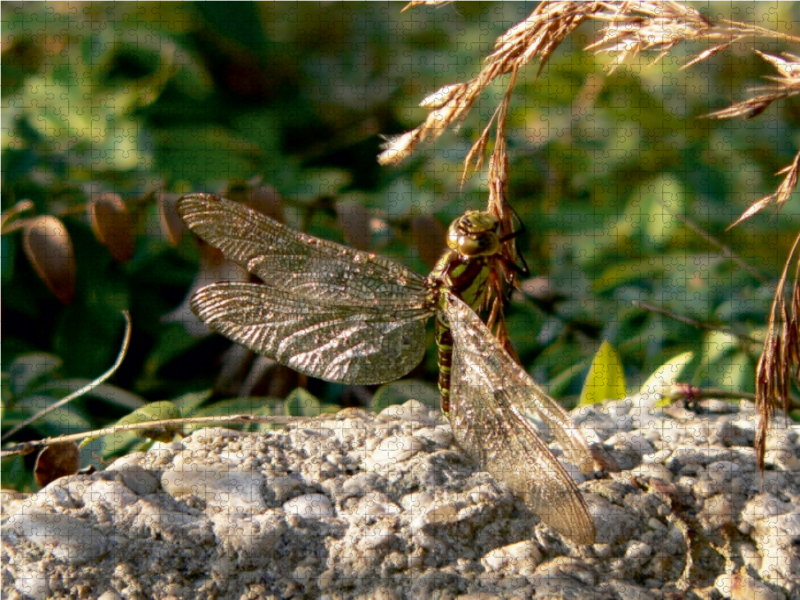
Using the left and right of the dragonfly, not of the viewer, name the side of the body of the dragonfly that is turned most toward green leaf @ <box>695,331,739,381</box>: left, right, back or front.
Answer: front

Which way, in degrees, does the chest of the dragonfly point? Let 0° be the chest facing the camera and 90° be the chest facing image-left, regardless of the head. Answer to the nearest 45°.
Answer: approximately 225°
